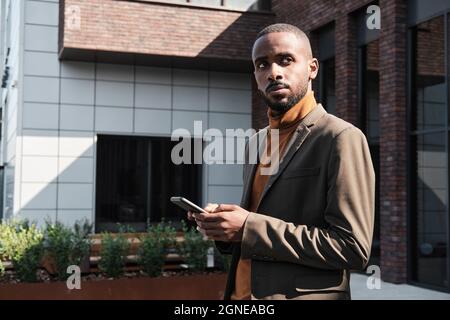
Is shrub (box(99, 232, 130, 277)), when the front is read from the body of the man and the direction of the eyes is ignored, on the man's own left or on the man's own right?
on the man's own right

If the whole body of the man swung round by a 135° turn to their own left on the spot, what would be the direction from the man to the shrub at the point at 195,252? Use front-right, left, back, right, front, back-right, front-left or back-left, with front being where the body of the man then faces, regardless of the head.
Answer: left

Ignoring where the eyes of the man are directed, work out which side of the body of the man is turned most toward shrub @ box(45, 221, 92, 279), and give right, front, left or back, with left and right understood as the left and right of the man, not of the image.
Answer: right

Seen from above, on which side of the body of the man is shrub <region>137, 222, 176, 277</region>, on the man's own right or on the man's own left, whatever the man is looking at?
on the man's own right

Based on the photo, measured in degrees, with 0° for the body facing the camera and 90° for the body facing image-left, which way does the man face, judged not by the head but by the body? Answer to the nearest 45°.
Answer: approximately 45°

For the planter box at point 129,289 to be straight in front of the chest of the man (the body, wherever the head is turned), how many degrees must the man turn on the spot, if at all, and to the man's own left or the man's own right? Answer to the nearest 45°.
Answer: approximately 135° to the man's own right

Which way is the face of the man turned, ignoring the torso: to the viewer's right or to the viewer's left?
to the viewer's left
